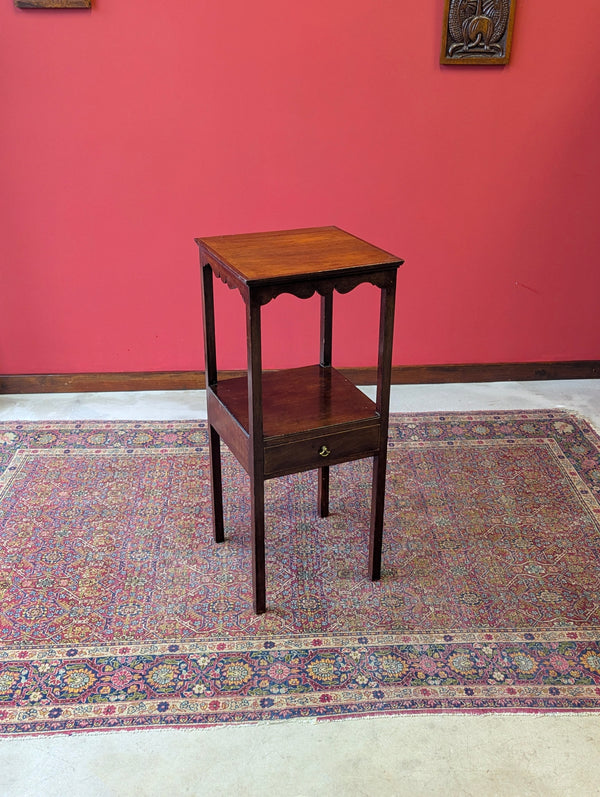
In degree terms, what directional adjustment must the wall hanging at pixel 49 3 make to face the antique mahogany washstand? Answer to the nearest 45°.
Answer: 0° — it already faces it

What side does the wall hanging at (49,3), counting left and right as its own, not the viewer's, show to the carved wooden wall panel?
left

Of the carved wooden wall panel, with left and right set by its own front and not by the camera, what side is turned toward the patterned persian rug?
front

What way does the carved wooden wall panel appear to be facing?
toward the camera

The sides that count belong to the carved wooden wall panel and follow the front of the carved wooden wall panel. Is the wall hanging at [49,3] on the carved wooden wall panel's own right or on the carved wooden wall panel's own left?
on the carved wooden wall panel's own right

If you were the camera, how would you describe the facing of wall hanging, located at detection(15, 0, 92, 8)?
facing the viewer

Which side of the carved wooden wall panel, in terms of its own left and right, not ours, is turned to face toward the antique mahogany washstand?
front

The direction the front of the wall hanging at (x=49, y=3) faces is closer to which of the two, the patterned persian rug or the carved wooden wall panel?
the patterned persian rug

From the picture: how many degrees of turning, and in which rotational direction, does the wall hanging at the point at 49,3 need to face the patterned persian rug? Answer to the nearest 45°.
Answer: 0° — it already faces it

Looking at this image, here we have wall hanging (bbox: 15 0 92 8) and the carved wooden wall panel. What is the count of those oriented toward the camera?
2
